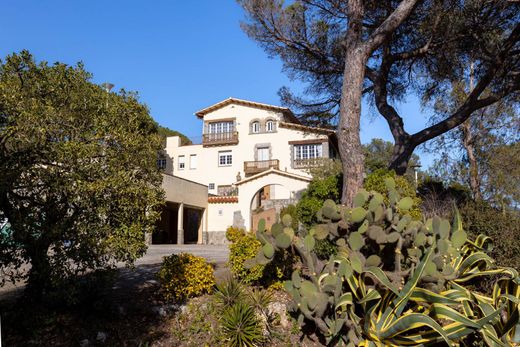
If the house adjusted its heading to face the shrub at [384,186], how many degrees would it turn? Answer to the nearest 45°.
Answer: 0° — it already faces it

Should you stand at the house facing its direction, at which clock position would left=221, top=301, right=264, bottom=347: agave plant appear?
The agave plant is roughly at 12 o'clock from the house.

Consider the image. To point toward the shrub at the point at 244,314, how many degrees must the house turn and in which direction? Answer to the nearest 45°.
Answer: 0° — it already faces it

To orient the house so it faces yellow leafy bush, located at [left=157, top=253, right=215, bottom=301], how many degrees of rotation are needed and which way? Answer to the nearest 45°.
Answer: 0° — it already faces it

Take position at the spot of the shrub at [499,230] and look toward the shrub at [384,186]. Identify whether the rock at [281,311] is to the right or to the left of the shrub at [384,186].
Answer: left

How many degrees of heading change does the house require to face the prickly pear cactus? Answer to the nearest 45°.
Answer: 0° — it already faces it

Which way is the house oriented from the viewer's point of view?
toward the camera

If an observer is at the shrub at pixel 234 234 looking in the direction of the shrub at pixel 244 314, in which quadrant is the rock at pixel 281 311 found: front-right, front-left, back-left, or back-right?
front-left

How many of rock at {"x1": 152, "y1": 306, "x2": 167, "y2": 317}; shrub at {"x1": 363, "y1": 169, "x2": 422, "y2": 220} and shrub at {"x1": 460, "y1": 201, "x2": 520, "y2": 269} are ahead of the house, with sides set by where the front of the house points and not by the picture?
3

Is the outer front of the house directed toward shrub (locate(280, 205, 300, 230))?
yes

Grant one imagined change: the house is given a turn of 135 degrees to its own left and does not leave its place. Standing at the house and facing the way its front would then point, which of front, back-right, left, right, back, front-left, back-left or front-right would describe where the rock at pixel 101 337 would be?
back-right

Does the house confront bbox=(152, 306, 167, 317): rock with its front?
yes

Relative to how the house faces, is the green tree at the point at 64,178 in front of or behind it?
in front

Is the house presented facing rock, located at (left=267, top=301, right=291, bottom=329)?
yes

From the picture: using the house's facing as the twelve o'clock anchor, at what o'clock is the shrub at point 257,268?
The shrub is roughly at 12 o'clock from the house.

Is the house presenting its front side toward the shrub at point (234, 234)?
yes
